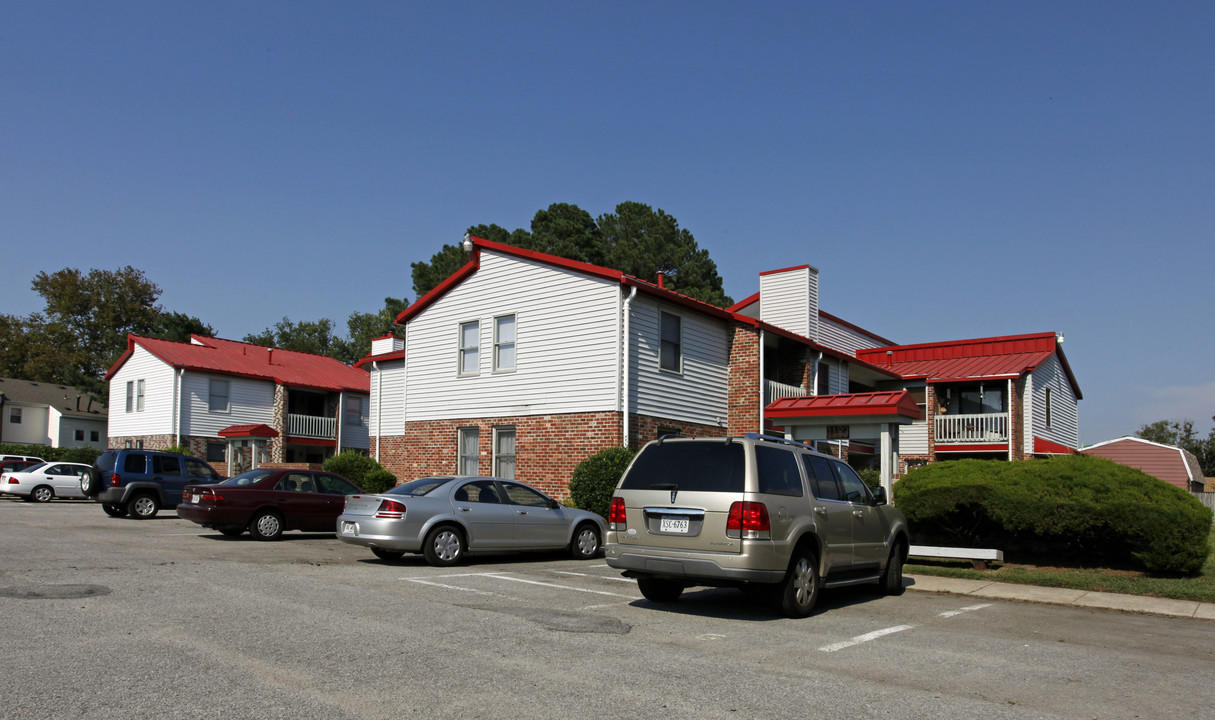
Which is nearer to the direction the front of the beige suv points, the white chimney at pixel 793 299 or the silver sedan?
the white chimney

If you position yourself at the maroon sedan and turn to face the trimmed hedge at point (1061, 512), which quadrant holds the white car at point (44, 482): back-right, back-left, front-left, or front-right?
back-left

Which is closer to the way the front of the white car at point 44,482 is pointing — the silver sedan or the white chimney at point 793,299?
the white chimney

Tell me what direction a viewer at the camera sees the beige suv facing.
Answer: facing away from the viewer and to the right of the viewer
